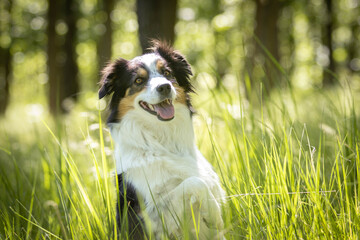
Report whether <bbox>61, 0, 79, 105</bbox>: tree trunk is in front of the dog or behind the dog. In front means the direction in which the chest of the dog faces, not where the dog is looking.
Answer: behind

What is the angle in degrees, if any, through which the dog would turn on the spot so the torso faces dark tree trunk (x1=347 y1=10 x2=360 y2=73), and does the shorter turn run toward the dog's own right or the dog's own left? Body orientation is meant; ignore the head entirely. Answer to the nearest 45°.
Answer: approximately 90° to the dog's own left

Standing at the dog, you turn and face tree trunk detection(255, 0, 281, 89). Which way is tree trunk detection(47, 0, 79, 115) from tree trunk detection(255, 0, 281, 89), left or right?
left

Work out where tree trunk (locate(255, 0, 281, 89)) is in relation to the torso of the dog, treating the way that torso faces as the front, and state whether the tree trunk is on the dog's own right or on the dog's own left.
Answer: on the dog's own left

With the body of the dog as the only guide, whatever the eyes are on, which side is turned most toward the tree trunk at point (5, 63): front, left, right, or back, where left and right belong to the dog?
back

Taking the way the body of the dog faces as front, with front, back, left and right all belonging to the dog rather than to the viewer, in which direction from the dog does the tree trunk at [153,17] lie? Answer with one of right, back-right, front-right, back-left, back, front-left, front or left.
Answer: back-left

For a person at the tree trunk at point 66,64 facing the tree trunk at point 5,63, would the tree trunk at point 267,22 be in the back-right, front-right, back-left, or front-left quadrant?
back-right

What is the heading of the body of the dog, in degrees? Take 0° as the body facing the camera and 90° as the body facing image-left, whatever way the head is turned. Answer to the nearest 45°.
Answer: approximately 315°
